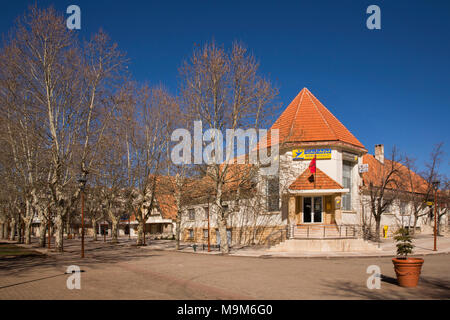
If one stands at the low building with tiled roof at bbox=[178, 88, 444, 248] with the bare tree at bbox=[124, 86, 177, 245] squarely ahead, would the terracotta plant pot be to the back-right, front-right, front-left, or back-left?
back-left

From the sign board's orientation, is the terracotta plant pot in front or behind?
in front

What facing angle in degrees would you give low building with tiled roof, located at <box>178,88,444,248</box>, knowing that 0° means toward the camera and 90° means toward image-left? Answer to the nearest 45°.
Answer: approximately 0°

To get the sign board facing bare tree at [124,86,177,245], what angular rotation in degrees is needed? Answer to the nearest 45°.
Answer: approximately 90° to its right

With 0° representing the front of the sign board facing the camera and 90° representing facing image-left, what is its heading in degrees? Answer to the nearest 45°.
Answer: approximately 0°

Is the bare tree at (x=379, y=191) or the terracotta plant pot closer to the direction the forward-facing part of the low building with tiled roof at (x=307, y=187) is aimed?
the terracotta plant pot

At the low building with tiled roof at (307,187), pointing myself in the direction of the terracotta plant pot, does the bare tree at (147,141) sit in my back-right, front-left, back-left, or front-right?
back-right
